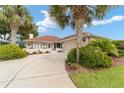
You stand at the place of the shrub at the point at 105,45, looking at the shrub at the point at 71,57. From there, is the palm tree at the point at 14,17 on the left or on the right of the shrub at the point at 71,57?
right

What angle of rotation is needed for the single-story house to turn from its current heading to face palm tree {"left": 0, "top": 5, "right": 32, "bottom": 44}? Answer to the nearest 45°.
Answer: approximately 90° to its right

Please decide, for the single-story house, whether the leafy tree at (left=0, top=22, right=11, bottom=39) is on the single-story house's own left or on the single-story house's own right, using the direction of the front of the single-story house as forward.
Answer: on the single-story house's own right

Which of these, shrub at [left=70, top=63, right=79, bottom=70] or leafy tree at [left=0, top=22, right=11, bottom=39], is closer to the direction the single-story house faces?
the shrub

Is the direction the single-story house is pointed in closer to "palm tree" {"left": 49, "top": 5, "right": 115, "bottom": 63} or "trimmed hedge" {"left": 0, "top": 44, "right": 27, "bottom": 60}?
the palm tree

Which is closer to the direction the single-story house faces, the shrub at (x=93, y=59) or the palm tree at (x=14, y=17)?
the shrub

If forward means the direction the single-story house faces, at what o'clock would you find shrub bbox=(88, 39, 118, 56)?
The shrub is roughly at 9 o'clock from the single-story house.

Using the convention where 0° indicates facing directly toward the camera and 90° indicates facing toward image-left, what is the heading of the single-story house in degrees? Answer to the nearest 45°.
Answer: approximately 0°

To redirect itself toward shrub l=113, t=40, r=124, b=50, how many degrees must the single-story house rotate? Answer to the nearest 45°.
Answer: approximately 90° to its left

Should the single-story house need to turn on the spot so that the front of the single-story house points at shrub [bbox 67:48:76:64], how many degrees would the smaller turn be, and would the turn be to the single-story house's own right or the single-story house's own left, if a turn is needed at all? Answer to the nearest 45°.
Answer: approximately 45° to the single-story house's own left
